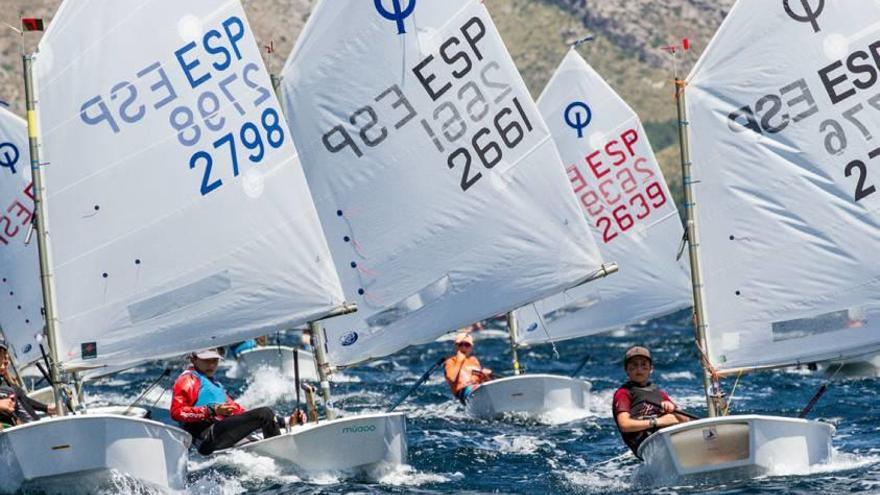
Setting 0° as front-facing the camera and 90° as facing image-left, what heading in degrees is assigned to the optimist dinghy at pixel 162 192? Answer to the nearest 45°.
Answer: approximately 0°

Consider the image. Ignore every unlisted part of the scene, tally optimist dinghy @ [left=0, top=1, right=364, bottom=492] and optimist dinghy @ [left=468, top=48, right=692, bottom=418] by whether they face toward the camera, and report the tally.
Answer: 2

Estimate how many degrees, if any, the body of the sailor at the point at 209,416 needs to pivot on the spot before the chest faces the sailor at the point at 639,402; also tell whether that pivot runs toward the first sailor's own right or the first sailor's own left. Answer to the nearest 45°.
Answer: approximately 45° to the first sailor's own left

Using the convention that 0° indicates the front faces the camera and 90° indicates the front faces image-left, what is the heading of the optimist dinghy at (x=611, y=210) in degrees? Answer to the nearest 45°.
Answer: approximately 0°
